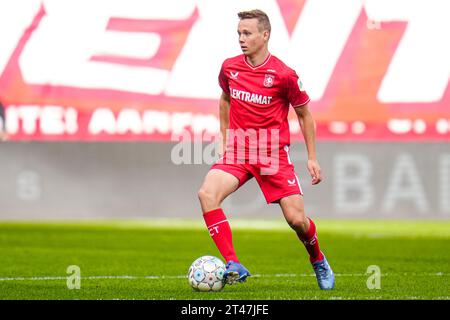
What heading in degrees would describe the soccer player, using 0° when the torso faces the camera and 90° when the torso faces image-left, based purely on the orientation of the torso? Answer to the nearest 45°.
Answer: approximately 45°
